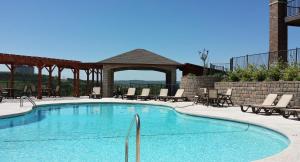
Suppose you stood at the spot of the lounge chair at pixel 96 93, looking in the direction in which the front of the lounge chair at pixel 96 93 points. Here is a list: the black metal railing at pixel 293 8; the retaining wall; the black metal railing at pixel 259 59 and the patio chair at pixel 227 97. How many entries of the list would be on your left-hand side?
4

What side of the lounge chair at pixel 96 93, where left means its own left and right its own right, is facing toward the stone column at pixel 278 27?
left

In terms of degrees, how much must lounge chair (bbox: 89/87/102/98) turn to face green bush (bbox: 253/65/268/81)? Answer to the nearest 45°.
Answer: approximately 90° to its left

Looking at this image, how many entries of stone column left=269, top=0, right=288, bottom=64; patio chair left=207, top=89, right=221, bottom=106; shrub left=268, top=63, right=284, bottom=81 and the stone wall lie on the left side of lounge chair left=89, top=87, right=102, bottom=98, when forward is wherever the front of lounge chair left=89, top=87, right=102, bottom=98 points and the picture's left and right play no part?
4

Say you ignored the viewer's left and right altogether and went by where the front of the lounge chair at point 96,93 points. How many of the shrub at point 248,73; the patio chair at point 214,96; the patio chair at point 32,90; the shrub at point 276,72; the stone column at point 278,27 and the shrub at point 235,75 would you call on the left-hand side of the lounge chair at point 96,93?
5

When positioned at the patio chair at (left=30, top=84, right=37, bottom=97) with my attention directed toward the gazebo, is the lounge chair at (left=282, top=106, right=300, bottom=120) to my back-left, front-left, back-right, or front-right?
front-right

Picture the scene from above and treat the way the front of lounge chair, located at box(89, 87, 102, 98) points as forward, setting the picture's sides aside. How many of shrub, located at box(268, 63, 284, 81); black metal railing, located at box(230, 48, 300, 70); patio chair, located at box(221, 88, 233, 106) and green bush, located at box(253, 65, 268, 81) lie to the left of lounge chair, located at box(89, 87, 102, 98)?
4

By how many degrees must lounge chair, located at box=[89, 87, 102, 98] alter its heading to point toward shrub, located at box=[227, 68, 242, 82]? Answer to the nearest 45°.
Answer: approximately 90° to its left

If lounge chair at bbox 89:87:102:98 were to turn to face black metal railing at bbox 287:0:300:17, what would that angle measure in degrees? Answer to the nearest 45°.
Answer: approximately 90° to its left

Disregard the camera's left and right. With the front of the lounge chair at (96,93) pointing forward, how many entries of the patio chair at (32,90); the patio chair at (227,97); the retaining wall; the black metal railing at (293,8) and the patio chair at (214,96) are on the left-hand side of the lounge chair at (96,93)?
4

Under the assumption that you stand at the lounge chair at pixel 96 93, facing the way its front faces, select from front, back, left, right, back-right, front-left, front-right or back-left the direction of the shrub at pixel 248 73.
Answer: left

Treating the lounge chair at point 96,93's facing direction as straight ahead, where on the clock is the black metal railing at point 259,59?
The black metal railing is roughly at 9 o'clock from the lounge chair.

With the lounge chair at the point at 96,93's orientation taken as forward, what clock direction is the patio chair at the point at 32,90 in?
The patio chair is roughly at 2 o'clock from the lounge chair.

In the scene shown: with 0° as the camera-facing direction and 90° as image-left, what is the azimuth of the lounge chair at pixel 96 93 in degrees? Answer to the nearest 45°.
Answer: approximately 45°
